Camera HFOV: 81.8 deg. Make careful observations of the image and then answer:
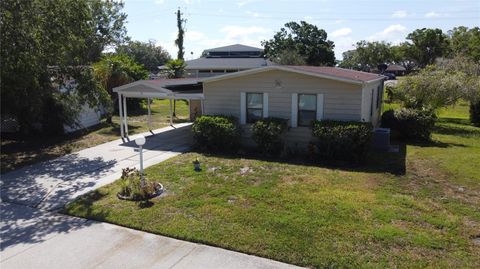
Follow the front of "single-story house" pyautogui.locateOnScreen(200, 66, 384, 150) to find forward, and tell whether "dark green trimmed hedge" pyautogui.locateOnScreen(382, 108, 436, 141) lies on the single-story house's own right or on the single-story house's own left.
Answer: on the single-story house's own left

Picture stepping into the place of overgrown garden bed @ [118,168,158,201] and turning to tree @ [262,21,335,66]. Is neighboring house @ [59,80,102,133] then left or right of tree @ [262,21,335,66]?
left

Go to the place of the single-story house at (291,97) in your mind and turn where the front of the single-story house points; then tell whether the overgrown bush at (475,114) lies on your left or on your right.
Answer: on your left

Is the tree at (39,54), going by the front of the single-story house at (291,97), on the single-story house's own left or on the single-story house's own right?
on the single-story house's own right

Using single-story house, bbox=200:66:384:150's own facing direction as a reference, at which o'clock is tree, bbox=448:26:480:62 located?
The tree is roughly at 7 o'clock from the single-story house.

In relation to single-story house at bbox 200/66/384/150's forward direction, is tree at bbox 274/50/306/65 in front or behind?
behind

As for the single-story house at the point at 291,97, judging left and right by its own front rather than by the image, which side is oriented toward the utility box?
left

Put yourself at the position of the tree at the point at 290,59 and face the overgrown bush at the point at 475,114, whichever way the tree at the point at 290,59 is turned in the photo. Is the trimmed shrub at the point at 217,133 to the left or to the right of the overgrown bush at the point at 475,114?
right

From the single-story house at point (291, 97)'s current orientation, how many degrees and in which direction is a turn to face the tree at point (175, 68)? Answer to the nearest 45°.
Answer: approximately 135° to its right

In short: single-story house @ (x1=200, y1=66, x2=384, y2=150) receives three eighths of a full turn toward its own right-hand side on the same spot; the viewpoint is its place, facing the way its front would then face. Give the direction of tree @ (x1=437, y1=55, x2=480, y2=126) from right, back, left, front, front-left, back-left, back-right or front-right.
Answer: right

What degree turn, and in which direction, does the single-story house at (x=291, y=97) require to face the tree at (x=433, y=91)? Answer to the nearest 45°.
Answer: approximately 135° to its left

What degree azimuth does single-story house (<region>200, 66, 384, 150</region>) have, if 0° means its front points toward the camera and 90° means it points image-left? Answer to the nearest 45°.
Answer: approximately 0°
